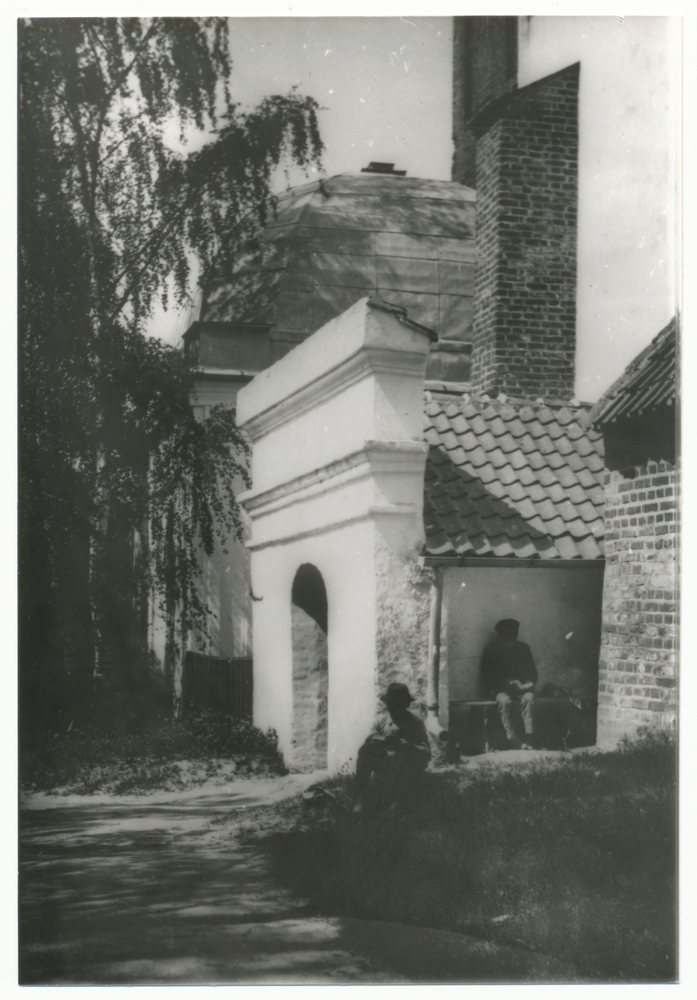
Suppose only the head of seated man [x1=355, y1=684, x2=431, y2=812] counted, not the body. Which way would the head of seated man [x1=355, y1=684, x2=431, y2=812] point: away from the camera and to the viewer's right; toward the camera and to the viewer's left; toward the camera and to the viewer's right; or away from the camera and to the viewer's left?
toward the camera and to the viewer's left

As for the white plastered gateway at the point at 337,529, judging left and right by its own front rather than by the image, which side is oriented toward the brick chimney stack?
back

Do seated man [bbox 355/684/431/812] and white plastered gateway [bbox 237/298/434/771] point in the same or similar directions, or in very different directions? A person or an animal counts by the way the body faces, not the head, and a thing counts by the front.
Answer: same or similar directions

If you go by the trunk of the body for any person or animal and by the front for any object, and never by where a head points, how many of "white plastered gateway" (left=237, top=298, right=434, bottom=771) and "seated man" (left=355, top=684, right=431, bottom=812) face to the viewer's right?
0
